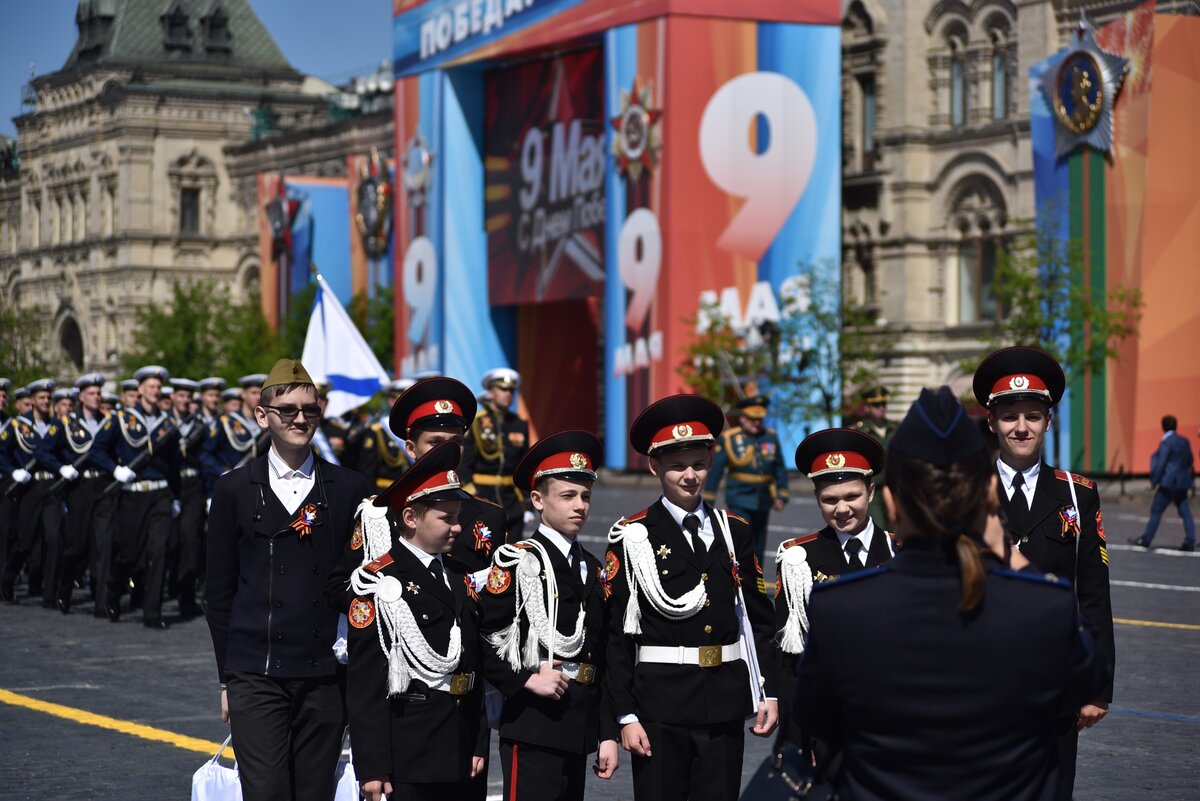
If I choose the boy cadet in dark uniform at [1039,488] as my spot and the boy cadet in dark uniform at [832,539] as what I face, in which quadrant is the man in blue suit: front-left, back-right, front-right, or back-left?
back-right

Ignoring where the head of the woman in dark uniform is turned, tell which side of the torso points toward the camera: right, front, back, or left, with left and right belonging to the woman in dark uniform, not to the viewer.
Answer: back

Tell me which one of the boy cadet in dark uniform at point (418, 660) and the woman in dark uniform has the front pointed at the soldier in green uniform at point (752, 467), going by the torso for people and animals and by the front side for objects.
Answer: the woman in dark uniform

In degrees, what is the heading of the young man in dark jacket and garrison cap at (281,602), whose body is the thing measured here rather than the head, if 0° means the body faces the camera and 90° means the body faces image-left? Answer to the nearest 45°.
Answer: approximately 0°

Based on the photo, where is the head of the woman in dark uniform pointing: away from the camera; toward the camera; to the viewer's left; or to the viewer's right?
away from the camera

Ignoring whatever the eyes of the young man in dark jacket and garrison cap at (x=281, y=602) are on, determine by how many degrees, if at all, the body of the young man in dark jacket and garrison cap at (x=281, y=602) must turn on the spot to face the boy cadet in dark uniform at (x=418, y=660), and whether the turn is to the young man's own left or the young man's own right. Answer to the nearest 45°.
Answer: approximately 45° to the young man's own left

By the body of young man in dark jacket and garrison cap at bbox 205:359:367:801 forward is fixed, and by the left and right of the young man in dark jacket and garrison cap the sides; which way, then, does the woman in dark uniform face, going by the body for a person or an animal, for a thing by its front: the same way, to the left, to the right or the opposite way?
the opposite way

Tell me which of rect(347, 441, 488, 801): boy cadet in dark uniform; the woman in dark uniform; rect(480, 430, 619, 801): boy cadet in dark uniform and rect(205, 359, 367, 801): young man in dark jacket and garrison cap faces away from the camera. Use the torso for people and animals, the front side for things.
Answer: the woman in dark uniform

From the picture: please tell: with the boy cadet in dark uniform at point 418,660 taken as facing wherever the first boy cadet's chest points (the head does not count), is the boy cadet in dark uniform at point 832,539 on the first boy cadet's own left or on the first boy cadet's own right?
on the first boy cadet's own left

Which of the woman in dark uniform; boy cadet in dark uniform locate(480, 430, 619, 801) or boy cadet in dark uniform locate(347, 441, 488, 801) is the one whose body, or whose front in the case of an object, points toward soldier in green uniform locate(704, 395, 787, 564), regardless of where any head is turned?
the woman in dark uniform

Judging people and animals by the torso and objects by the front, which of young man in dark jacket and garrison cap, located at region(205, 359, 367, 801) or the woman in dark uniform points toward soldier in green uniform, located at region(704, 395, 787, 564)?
the woman in dark uniform

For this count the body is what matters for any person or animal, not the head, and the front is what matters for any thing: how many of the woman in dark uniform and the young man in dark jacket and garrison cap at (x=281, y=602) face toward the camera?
1
